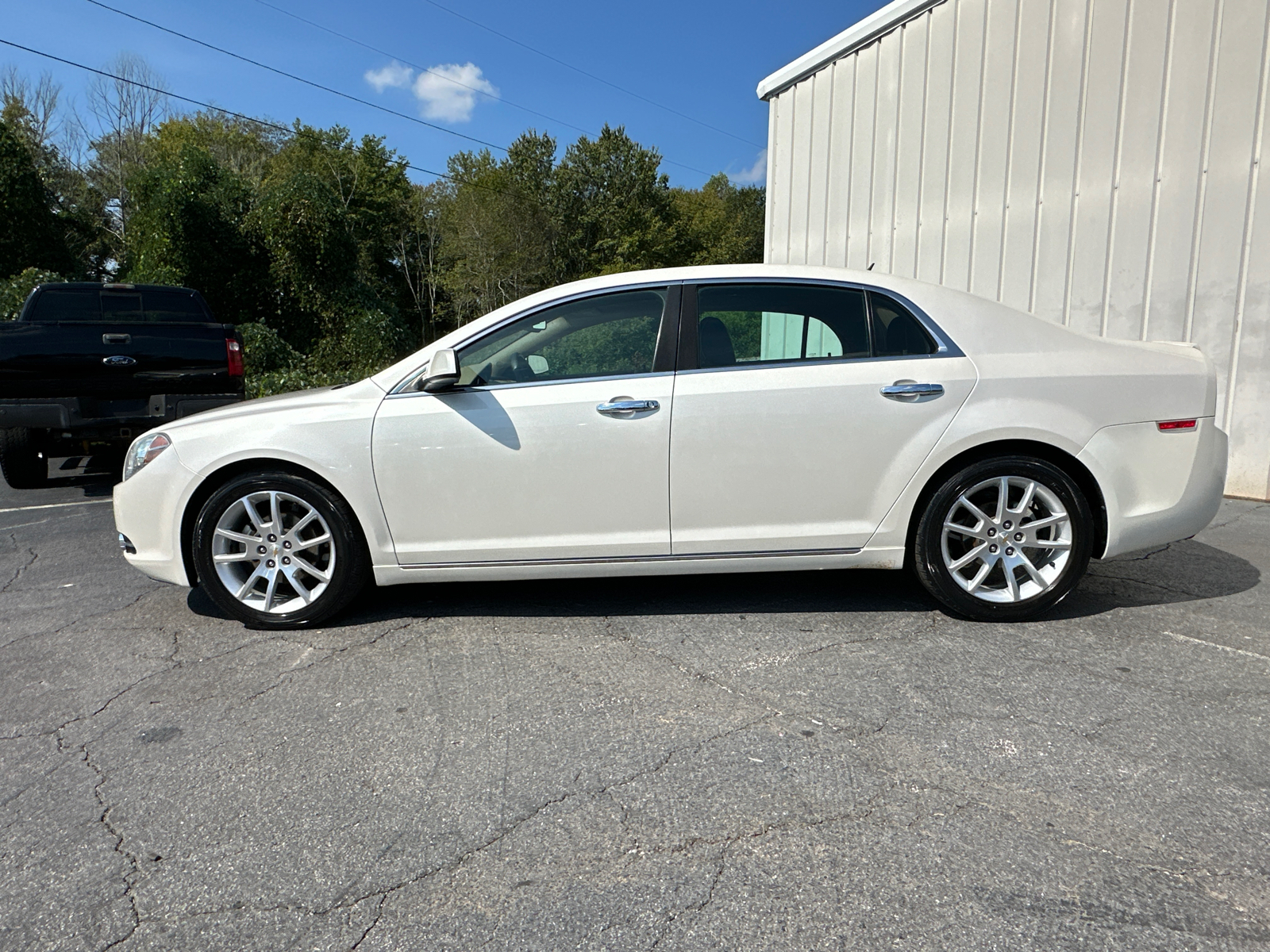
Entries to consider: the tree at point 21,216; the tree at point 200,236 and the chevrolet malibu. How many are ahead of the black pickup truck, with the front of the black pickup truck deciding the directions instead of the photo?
2

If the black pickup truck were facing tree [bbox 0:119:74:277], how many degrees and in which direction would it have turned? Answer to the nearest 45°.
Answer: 0° — it already faces it

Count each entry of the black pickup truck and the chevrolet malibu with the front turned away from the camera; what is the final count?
1

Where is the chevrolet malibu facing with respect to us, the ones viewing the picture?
facing to the left of the viewer

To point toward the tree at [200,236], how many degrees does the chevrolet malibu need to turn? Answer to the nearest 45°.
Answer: approximately 45° to its right

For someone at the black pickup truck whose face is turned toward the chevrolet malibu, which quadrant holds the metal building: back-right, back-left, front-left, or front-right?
front-left

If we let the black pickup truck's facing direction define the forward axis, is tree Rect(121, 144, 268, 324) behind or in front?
in front

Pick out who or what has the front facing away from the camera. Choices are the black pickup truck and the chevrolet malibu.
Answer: the black pickup truck

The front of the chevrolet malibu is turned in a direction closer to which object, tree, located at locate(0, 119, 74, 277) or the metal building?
the tree

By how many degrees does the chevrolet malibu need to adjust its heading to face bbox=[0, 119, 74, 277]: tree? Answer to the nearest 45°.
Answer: approximately 45° to its right

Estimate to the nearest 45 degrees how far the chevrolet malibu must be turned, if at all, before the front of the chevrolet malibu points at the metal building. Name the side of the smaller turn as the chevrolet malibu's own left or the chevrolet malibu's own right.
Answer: approximately 135° to the chevrolet malibu's own right

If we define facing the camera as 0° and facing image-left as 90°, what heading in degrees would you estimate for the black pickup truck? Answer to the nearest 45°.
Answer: approximately 180°

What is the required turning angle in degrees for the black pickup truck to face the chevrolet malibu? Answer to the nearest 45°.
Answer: approximately 135° to its right
